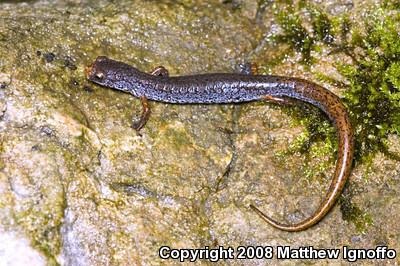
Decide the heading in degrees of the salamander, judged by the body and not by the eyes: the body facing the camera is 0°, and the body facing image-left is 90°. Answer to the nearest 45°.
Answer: approximately 90°
